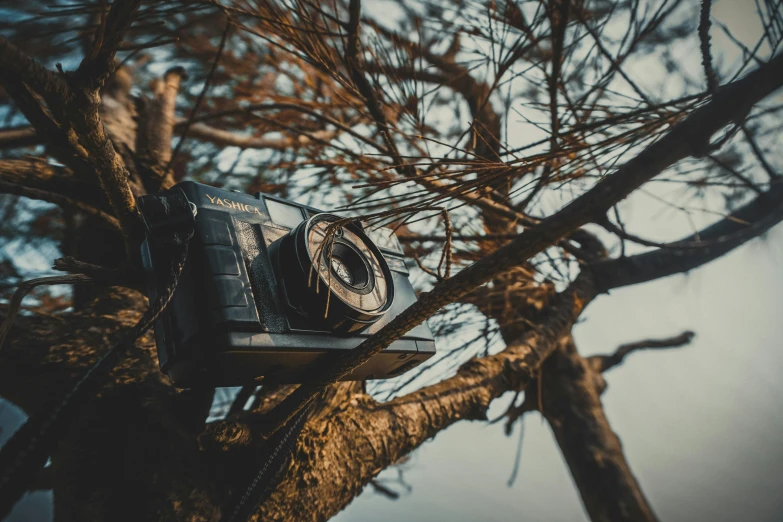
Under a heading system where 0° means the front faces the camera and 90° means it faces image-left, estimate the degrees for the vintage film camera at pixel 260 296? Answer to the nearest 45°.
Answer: approximately 315°
